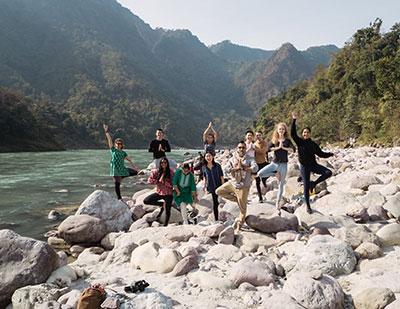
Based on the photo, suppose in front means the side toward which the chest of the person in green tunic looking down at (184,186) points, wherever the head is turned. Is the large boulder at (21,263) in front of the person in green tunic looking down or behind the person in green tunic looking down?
in front

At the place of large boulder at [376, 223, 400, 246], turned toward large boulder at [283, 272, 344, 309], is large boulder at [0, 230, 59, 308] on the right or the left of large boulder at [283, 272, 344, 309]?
right

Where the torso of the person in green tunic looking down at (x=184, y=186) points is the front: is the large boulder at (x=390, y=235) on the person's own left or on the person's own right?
on the person's own left

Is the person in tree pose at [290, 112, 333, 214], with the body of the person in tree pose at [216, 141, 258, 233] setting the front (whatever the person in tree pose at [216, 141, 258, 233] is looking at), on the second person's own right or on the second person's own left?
on the second person's own left

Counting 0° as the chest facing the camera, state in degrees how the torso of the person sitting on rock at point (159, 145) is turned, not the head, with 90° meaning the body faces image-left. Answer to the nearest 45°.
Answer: approximately 0°
